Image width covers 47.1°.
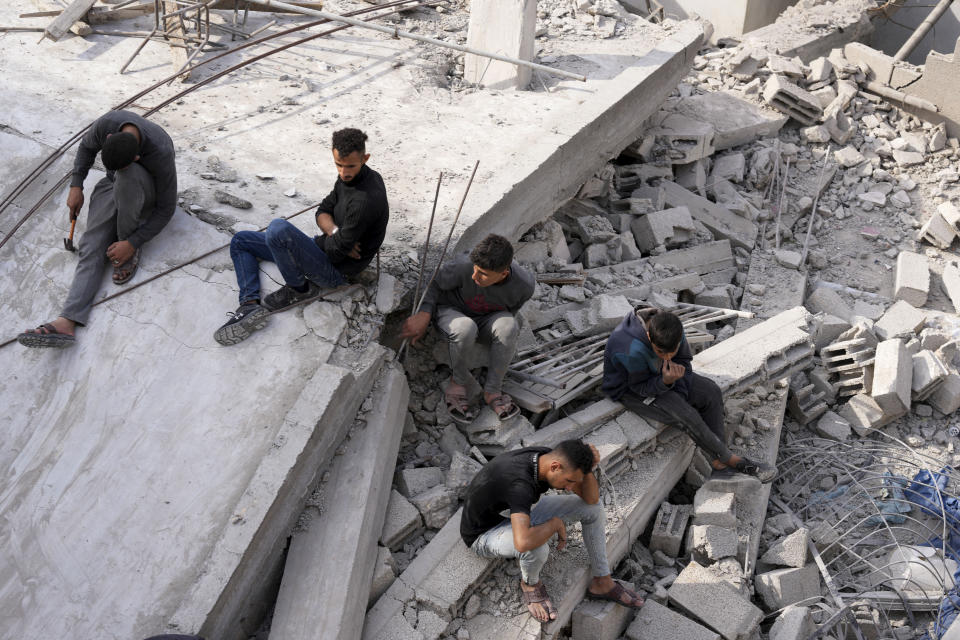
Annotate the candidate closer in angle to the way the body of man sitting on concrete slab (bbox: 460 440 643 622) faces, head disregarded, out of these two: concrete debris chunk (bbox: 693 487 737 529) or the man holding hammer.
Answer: the concrete debris chunk

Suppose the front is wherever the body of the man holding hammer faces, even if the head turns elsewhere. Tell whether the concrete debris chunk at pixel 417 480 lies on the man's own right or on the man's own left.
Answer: on the man's own left

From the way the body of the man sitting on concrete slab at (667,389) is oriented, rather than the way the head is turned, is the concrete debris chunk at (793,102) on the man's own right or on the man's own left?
on the man's own left

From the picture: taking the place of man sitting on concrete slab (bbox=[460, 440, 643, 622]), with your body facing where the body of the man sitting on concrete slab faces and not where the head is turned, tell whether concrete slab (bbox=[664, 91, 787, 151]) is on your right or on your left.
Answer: on your left

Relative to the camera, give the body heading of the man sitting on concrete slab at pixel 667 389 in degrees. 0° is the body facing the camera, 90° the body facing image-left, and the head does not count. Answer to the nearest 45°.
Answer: approximately 315°

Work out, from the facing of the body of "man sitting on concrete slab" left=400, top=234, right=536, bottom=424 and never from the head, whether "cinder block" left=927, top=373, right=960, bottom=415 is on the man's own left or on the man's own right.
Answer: on the man's own left

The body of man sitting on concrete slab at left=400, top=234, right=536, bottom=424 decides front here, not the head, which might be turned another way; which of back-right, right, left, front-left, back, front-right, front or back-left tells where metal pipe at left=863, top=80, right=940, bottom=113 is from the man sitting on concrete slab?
back-left

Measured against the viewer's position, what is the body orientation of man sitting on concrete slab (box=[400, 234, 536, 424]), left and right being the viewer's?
facing the viewer

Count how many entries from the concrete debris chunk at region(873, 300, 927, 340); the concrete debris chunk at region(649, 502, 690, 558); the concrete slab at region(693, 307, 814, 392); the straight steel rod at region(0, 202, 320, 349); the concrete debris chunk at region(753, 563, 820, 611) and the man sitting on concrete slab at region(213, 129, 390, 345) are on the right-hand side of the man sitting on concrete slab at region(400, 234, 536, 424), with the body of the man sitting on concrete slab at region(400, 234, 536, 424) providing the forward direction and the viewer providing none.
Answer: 2

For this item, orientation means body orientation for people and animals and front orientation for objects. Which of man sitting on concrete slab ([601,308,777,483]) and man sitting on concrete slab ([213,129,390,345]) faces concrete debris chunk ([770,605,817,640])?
man sitting on concrete slab ([601,308,777,483])

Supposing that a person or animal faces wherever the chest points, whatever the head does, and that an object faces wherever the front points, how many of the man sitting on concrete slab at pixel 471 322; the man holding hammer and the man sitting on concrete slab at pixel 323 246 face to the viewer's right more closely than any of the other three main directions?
0

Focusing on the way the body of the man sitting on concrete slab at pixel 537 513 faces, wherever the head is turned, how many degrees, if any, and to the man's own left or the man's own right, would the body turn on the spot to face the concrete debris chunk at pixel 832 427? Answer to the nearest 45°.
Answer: approximately 90° to the man's own left
